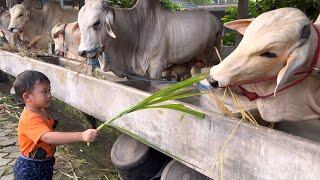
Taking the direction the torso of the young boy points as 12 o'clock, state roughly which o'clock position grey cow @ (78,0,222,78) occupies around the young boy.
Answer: The grey cow is roughly at 10 o'clock from the young boy.

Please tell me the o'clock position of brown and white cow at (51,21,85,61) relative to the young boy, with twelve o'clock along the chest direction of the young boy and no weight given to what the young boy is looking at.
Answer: The brown and white cow is roughly at 9 o'clock from the young boy.

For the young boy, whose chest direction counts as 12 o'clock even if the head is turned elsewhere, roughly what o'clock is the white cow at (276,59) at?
The white cow is roughly at 1 o'clock from the young boy.

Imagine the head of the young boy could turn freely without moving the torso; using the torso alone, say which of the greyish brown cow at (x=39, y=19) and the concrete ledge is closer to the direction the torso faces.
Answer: the concrete ledge

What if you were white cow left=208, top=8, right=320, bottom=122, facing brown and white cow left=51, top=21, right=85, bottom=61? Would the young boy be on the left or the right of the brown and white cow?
left

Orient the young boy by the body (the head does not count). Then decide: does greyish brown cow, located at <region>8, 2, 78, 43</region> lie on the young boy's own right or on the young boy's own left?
on the young boy's own left

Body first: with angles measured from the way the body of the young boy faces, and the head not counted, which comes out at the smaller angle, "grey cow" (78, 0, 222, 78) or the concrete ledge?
the concrete ledge

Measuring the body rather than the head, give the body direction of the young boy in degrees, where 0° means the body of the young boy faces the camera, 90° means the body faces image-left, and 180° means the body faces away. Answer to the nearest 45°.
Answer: approximately 270°

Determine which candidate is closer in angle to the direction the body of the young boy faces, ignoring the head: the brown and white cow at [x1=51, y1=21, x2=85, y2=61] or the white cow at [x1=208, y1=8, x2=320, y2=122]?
the white cow
